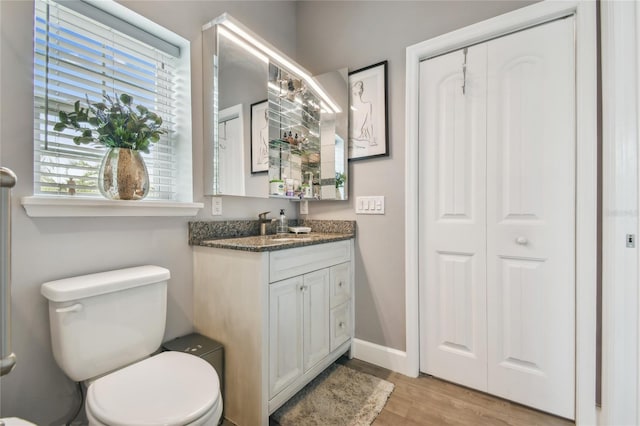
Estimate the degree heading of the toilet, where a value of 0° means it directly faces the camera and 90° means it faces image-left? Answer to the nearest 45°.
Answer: approximately 315°

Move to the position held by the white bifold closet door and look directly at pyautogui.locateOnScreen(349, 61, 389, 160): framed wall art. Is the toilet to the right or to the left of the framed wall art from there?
left

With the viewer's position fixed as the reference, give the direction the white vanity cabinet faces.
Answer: facing the viewer and to the right of the viewer

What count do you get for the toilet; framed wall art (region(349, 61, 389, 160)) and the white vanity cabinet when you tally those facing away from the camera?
0

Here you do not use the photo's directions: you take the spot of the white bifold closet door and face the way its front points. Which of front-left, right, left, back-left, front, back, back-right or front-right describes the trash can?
front

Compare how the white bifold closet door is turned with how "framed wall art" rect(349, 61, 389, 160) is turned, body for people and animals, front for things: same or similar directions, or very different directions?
same or similar directions

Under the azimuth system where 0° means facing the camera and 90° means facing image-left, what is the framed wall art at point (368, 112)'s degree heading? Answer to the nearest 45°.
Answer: approximately 45°

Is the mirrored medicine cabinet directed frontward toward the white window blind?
no

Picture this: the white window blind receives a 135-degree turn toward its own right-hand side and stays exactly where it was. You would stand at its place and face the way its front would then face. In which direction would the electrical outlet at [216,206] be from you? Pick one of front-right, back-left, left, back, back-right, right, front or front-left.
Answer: back

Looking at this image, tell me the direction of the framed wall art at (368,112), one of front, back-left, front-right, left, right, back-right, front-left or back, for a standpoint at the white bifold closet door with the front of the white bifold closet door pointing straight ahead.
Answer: front-right

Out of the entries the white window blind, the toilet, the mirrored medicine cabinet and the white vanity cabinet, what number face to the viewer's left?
0

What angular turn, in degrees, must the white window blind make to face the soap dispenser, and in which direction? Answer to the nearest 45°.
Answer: approximately 45° to its left
